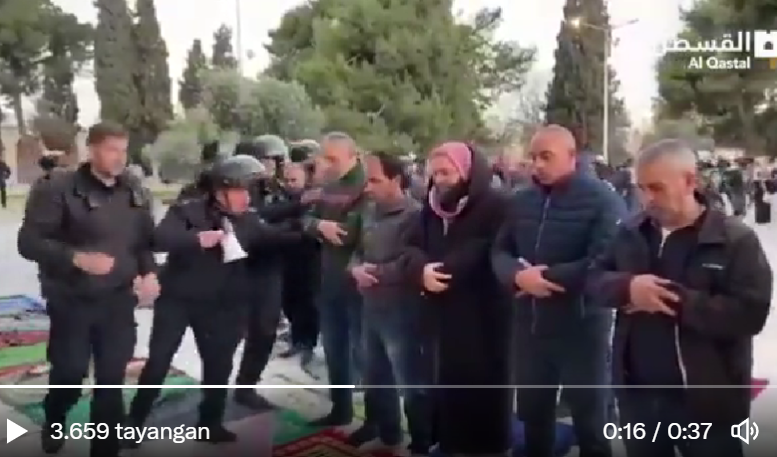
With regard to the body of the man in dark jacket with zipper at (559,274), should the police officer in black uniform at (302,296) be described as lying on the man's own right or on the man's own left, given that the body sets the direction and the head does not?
on the man's own right

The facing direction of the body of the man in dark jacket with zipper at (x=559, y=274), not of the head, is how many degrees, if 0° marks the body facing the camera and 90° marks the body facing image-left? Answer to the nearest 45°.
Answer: approximately 45°

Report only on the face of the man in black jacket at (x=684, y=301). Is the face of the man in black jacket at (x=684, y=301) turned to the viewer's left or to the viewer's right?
to the viewer's left

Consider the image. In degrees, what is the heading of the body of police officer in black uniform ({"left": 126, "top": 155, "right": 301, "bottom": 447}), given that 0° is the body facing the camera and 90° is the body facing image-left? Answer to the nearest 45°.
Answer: approximately 315°

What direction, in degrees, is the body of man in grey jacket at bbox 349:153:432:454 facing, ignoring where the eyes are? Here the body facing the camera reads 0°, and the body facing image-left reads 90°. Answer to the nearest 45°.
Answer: approximately 45°

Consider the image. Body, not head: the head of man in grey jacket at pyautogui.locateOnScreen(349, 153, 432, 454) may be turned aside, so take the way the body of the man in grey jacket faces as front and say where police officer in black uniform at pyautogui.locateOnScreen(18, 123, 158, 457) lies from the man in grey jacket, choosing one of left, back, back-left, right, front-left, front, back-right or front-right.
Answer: front-right
